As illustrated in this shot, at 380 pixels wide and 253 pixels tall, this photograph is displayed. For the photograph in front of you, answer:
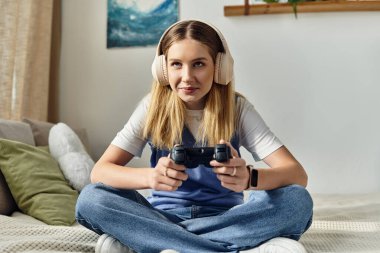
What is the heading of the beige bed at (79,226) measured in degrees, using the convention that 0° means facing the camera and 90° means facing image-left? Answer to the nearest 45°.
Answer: approximately 270°

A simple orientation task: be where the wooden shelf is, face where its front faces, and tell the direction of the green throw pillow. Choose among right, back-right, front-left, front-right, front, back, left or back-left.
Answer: front-right

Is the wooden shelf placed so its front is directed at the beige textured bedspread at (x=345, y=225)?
yes

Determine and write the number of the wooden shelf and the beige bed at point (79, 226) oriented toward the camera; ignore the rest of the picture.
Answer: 1

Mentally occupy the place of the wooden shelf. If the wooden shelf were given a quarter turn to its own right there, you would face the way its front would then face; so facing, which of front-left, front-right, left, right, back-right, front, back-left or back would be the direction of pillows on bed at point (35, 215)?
front-left

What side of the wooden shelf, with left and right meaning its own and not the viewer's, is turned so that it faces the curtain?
right

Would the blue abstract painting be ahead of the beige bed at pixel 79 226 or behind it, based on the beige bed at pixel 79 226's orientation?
behind

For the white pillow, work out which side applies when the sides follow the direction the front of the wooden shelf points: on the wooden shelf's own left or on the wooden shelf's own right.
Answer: on the wooden shelf's own right

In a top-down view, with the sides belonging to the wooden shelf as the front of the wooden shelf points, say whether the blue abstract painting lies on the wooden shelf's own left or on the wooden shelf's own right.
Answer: on the wooden shelf's own right

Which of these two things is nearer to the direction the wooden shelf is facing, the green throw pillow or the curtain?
the green throw pillow

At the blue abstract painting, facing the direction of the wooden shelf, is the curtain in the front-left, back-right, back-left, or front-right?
back-right

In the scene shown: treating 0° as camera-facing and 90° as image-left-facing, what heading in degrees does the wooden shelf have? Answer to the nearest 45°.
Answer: approximately 0°
